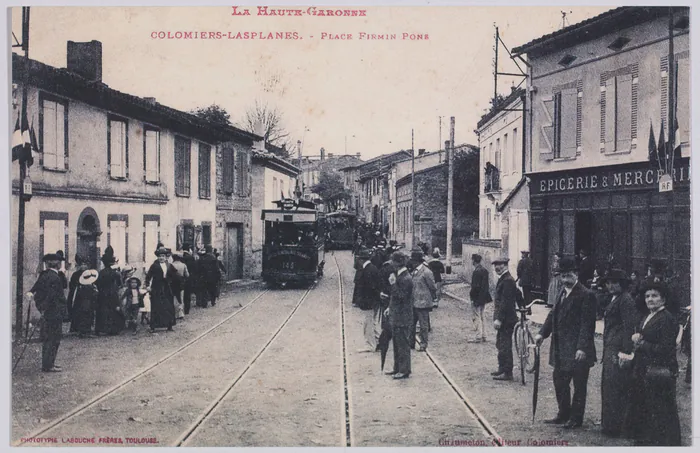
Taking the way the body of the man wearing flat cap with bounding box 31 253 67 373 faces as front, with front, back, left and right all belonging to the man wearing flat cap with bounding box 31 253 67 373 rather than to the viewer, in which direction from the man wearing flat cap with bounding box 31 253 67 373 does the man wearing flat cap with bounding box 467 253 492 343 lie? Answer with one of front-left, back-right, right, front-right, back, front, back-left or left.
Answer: front

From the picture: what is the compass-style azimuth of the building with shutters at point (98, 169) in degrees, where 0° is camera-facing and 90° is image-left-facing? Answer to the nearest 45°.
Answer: approximately 315°

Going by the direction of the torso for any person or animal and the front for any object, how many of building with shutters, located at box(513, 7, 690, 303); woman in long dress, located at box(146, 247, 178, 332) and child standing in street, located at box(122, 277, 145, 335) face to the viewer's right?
0

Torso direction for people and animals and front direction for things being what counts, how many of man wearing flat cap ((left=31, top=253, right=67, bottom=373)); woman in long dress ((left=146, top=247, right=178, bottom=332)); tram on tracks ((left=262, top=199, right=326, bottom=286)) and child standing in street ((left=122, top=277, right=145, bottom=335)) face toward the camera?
3

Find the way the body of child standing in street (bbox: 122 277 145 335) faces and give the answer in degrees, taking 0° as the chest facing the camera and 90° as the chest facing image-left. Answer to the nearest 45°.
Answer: approximately 0°

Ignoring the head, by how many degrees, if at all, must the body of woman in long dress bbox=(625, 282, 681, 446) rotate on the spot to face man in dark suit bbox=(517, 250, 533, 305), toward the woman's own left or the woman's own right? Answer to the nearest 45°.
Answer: approximately 135° to the woman's own right

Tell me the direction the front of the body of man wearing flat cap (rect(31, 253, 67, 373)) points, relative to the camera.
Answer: to the viewer's right

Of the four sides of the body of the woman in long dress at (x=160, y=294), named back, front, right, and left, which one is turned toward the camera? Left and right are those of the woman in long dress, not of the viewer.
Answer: front

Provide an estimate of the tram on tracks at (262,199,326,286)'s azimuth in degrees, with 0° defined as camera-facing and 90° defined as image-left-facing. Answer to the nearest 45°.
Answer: approximately 0°

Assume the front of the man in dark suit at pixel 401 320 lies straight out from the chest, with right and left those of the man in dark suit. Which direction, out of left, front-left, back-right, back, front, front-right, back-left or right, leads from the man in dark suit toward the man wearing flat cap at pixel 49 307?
front-right

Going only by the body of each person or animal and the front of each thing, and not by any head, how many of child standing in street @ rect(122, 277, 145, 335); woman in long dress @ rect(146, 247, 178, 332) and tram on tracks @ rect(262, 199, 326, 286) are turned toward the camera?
3

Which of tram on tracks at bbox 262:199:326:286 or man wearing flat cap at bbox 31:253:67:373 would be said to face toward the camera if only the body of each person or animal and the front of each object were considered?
the tram on tracks

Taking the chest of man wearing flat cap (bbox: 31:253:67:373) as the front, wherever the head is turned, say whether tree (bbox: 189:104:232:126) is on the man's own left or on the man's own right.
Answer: on the man's own left
